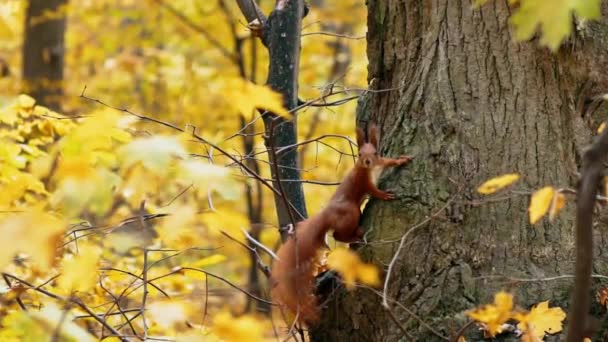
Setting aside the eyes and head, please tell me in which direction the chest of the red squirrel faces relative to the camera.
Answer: to the viewer's right

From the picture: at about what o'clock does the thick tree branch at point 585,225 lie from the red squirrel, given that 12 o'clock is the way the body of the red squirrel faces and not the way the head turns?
The thick tree branch is roughly at 2 o'clock from the red squirrel.

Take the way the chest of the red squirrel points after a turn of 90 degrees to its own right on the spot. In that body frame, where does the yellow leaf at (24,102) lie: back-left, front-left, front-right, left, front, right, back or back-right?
back-right

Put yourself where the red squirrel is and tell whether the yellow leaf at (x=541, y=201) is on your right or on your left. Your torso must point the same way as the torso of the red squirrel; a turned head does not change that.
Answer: on your right

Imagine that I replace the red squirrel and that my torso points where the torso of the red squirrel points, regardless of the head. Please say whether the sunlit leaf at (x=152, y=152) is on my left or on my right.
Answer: on my right

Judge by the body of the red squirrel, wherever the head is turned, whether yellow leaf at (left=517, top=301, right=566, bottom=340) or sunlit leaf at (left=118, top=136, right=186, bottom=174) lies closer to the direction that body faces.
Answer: the yellow leaf

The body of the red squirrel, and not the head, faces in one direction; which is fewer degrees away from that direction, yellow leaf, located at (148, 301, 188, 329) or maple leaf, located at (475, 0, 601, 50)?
the maple leaf
